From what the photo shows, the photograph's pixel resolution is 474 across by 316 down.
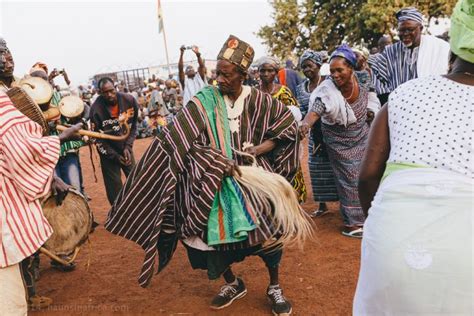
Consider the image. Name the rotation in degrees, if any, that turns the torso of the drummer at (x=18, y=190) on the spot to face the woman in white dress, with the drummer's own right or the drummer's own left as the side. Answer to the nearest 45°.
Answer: approximately 45° to the drummer's own right

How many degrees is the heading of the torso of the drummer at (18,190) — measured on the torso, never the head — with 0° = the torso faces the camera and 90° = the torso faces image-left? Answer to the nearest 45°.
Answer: approximately 270°

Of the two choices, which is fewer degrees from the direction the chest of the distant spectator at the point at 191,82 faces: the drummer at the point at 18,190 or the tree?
the drummer

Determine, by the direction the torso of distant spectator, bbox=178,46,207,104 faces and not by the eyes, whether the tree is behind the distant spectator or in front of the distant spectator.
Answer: behind

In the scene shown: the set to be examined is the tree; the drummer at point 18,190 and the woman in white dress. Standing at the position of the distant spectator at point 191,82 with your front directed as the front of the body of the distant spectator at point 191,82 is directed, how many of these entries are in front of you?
2

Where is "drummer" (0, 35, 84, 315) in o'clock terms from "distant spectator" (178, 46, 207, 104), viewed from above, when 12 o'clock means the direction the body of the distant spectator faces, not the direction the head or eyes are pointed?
The drummer is roughly at 12 o'clock from the distant spectator.

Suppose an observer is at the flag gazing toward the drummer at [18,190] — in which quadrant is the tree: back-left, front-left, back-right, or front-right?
back-left

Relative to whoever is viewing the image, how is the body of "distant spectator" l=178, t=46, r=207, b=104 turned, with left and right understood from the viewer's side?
facing the viewer

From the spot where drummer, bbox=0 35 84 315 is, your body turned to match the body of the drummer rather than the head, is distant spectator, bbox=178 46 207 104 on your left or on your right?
on your left

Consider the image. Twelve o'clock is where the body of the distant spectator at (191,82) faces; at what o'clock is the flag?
The flag is roughly at 6 o'clock from the distant spectator.

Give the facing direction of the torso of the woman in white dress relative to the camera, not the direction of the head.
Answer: away from the camera

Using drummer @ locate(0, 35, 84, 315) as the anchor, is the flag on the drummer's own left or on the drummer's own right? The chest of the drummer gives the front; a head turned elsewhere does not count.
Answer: on the drummer's own left

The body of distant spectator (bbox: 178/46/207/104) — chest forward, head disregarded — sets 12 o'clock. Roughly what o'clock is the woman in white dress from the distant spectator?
The woman in white dress is roughly at 12 o'clock from the distant spectator.

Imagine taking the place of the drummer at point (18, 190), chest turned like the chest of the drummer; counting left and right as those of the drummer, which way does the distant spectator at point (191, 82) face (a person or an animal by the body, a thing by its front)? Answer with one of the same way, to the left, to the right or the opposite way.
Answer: to the right

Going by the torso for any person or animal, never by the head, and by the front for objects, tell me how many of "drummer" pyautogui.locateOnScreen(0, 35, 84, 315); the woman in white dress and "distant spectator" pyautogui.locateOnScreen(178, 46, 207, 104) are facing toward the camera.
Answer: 1
